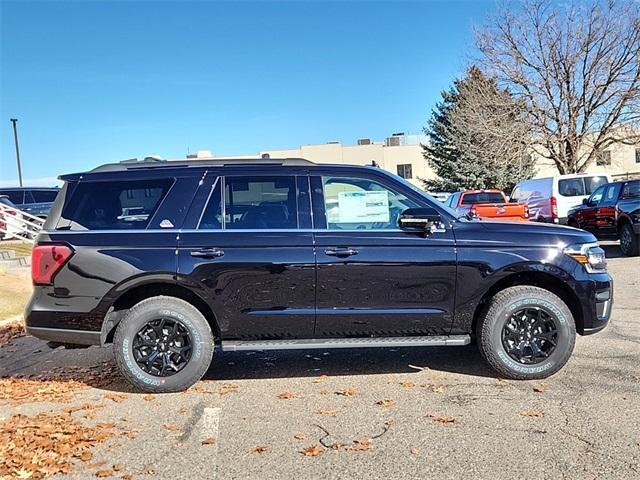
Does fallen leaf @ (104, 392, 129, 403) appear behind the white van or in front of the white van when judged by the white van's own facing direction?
behind

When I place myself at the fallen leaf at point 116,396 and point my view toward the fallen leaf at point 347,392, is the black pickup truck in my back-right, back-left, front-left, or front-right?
front-left

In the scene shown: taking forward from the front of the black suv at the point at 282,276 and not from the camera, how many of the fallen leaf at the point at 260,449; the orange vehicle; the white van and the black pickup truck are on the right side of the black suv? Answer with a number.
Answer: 1

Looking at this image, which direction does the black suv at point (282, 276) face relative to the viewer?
to the viewer's right

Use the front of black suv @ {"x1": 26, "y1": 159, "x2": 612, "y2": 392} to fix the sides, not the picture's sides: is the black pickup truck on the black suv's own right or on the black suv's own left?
on the black suv's own left

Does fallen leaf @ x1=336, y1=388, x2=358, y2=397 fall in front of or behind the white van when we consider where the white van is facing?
behind

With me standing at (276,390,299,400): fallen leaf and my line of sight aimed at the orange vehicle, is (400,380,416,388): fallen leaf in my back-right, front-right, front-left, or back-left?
front-right

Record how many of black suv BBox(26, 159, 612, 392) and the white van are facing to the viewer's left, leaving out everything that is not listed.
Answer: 0

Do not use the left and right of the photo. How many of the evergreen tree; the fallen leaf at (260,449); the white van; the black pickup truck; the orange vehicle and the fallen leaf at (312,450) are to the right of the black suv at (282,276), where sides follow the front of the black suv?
2

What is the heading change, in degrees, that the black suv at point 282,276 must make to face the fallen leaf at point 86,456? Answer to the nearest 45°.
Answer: approximately 135° to its right

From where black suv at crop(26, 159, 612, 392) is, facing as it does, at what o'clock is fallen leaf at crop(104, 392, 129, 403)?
The fallen leaf is roughly at 6 o'clock from the black suv.

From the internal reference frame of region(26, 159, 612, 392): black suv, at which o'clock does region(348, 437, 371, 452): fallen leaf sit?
The fallen leaf is roughly at 2 o'clock from the black suv.
